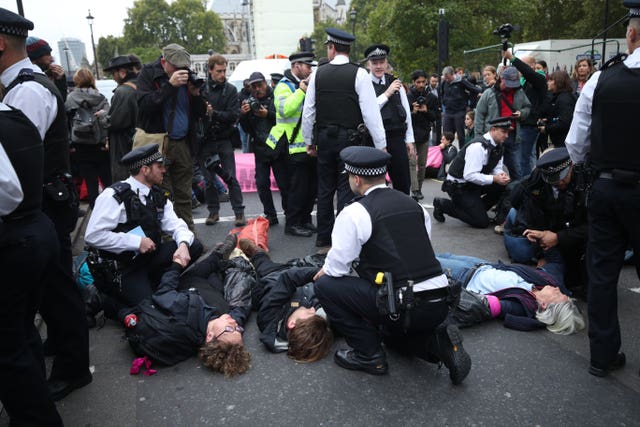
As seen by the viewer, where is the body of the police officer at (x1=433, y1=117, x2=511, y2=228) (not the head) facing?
to the viewer's right

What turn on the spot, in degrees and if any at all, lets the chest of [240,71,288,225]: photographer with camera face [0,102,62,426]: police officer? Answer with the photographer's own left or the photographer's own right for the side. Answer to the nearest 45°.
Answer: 0° — they already face them

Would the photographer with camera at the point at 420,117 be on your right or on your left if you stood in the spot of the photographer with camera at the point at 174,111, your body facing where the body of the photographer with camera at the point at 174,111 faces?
on your left

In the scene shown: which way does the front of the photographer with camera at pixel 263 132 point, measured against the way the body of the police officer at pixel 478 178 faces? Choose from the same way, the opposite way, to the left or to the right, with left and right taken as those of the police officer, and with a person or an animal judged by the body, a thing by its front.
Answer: to the right

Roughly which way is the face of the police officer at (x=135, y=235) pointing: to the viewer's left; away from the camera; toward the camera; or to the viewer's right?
to the viewer's right
